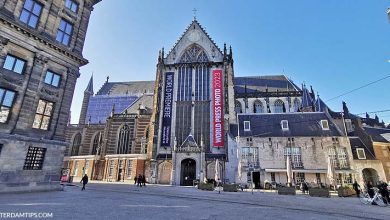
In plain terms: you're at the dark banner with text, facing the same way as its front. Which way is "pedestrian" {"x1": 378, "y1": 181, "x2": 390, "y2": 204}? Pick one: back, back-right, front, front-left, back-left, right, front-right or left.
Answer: front-left

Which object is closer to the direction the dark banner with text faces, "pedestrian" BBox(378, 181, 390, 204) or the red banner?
the pedestrian

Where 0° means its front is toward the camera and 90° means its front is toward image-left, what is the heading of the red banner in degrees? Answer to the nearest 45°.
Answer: approximately 0°

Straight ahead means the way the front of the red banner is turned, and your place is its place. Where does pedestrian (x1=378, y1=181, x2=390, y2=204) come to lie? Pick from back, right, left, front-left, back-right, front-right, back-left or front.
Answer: front-left

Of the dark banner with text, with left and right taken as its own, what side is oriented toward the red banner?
left

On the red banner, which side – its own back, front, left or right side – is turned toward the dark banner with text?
right

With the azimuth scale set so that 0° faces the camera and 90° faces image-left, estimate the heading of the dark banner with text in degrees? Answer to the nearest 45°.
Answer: approximately 0°

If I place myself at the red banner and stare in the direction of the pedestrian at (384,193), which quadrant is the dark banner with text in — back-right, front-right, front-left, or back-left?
back-right
